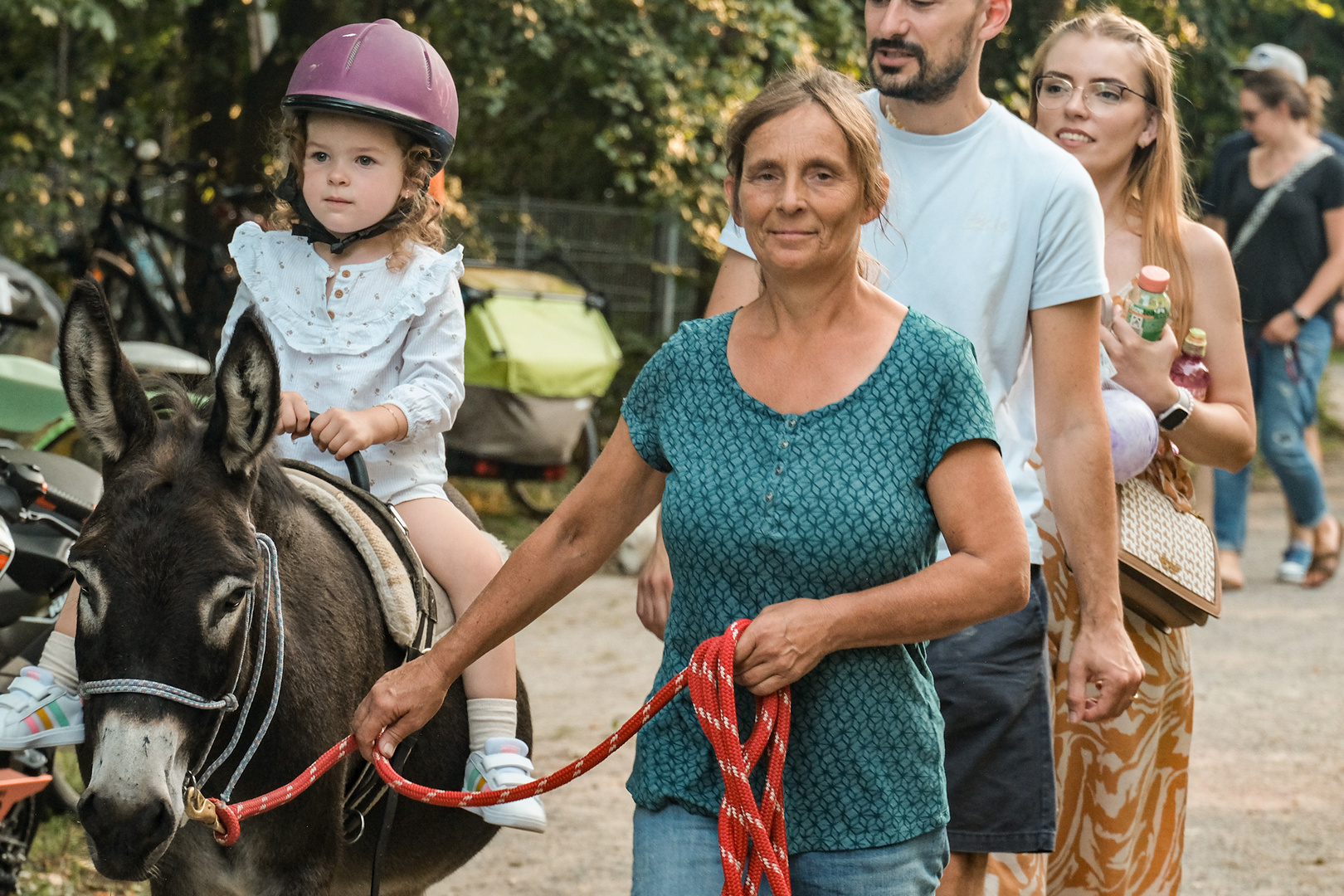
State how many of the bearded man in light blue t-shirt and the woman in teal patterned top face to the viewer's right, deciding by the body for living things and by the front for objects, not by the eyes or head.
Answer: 0

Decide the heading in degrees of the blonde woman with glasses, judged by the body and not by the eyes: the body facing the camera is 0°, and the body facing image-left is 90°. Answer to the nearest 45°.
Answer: approximately 45°

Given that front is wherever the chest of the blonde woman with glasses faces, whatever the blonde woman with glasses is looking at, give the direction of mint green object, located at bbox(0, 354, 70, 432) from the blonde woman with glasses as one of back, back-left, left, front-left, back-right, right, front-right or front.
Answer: front-right

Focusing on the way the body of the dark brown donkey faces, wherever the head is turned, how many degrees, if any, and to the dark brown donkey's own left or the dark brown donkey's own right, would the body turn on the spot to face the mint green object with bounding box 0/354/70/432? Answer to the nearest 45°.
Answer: approximately 135° to the dark brown donkey's own right

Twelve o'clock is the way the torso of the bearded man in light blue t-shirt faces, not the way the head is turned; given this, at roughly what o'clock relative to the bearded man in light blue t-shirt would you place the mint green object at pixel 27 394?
The mint green object is roughly at 2 o'clock from the bearded man in light blue t-shirt.

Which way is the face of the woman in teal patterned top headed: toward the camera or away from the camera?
toward the camera

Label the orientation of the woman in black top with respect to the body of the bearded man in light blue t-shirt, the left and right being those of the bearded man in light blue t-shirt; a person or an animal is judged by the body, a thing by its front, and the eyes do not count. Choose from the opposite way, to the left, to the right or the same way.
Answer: the same way

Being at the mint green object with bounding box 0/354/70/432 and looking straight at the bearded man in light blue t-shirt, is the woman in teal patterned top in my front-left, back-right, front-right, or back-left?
front-right

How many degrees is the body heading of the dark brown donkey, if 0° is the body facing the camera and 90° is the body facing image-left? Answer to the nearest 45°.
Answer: approximately 45°

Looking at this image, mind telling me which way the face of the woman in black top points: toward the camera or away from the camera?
toward the camera

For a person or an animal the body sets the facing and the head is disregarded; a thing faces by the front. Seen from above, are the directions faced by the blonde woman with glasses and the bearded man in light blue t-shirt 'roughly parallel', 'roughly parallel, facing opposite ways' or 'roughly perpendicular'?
roughly parallel

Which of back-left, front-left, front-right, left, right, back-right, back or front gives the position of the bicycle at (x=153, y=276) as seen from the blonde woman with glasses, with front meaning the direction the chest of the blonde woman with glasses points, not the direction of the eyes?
right

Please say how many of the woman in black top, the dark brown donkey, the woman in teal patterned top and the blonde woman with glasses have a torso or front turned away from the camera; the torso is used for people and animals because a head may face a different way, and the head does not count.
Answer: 0

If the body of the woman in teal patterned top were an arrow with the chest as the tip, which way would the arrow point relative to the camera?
toward the camera

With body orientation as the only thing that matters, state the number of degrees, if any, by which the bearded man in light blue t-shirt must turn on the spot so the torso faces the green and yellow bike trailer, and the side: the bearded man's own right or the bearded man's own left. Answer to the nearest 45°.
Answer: approximately 90° to the bearded man's own right

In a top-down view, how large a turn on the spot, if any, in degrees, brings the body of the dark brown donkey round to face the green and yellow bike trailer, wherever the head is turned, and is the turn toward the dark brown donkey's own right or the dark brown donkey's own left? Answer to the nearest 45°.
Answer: approximately 135° to the dark brown donkey's own right

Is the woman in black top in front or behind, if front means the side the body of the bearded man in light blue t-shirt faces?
behind

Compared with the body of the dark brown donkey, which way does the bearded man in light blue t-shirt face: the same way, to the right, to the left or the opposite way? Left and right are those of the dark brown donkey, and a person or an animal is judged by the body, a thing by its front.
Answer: the same way
